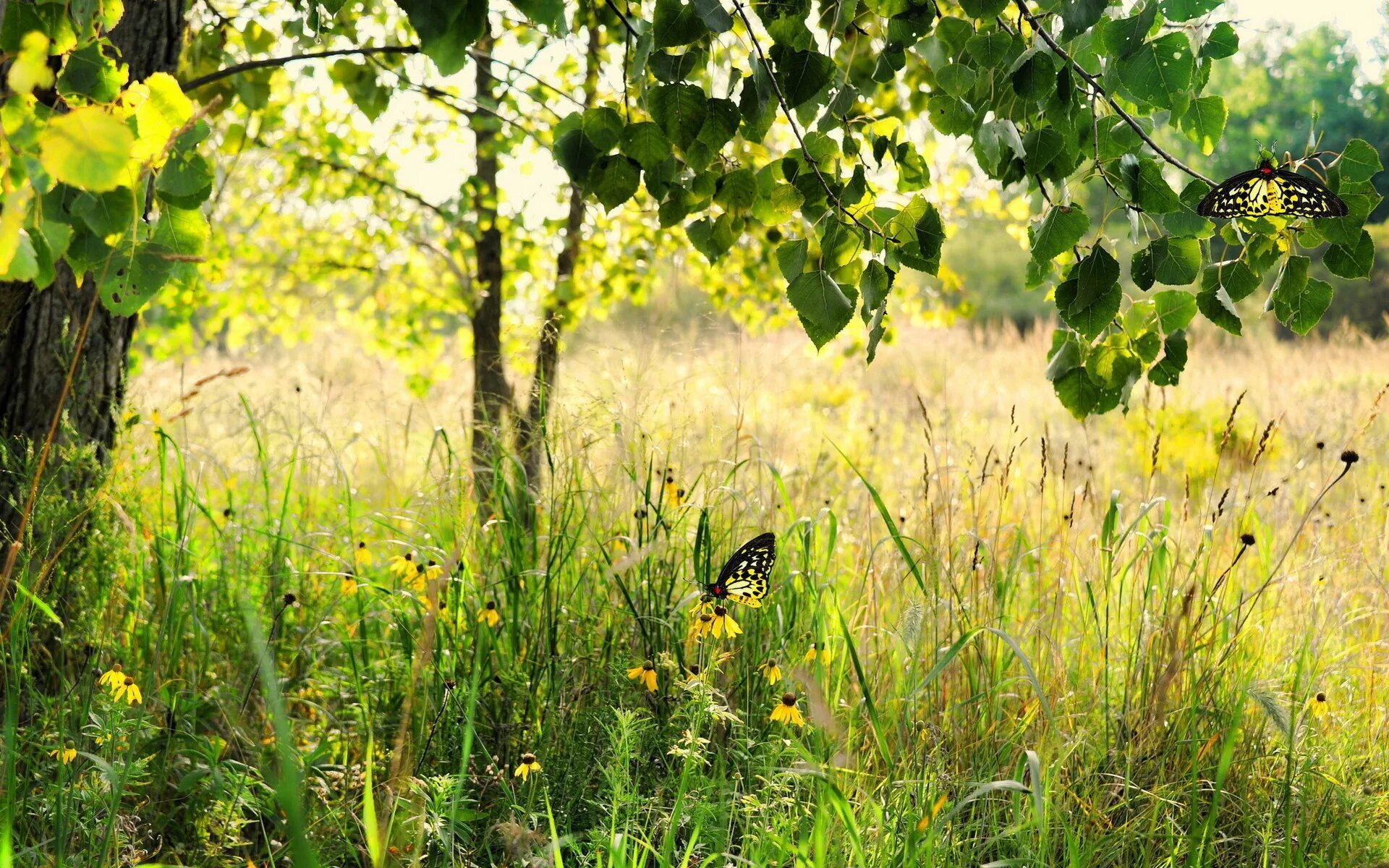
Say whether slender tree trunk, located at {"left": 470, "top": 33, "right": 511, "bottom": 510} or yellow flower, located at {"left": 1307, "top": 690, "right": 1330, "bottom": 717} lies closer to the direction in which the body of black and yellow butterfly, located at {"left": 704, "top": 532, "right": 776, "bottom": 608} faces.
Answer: the slender tree trunk

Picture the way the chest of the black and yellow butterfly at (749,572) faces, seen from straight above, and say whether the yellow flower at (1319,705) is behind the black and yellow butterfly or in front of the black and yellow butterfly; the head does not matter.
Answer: behind

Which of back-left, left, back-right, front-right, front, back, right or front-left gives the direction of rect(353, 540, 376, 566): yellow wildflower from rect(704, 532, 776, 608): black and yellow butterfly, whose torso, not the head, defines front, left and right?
front-right

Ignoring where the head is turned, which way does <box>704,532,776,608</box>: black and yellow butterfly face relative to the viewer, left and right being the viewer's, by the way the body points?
facing to the left of the viewer

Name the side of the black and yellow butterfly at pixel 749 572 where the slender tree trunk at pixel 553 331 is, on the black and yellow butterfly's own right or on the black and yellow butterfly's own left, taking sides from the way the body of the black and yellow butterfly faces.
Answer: on the black and yellow butterfly's own right

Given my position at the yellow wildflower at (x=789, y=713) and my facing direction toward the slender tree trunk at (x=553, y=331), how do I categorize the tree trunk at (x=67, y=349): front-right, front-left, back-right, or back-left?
front-left

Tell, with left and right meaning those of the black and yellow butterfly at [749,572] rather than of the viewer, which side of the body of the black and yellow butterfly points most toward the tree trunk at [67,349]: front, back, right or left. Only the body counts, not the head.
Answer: front

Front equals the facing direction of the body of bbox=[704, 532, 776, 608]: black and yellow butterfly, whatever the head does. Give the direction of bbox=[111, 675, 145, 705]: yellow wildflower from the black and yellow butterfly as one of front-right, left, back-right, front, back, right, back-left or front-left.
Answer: front

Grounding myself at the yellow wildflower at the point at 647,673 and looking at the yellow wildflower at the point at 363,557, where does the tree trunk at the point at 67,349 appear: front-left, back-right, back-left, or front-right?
front-left
